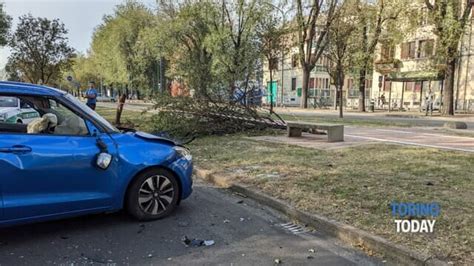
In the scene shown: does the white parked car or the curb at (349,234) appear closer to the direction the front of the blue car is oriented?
the curb

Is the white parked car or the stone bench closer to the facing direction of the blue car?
the stone bench

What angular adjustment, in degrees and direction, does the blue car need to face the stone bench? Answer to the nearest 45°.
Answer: approximately 45° to its left

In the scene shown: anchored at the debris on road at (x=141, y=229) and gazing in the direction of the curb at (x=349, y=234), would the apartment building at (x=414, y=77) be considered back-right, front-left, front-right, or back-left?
front-left

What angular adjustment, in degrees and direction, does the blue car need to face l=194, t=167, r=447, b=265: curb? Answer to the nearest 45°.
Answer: approximately 45° to its right

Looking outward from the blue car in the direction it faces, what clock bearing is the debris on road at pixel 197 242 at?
The debris on road is roughly at 1 o'clock from the blue car.

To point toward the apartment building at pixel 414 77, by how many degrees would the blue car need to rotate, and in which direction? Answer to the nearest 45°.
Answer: approximately 45° to its left

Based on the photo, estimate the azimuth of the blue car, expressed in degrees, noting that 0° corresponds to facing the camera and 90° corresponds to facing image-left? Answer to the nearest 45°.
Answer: approximately 270°
